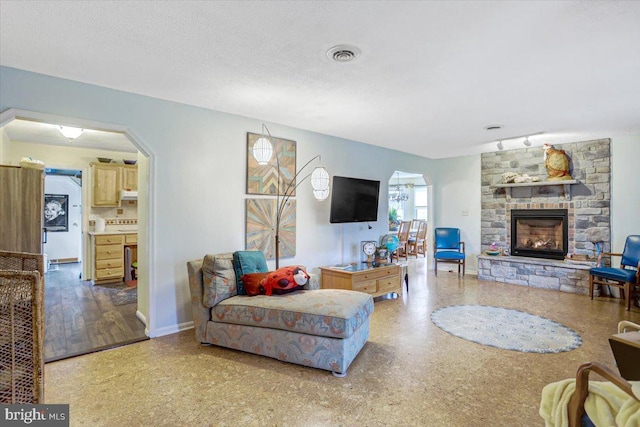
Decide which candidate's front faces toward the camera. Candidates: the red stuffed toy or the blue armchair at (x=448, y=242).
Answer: the blue armchair

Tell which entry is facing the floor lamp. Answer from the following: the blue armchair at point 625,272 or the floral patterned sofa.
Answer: the blue armchair

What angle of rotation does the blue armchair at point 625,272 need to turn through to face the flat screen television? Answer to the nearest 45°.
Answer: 0° — it already faces it

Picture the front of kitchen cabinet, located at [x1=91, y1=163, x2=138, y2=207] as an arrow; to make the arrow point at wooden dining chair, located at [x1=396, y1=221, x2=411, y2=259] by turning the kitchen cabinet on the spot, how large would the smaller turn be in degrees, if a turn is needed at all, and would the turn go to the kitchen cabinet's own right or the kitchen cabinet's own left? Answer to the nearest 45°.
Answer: approximately 90° to the kitchen cabinet's own left

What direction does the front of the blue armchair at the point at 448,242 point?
toward the camera

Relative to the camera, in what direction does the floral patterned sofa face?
facing the viewer and to the right of the viewer

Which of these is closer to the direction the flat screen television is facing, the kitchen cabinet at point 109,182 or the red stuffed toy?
the red stuffed toy

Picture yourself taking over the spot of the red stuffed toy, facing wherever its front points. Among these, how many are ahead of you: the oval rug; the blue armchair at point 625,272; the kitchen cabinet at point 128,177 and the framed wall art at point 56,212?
2

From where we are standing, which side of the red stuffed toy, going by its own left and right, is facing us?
right

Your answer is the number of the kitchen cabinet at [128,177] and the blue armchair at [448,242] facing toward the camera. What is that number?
2

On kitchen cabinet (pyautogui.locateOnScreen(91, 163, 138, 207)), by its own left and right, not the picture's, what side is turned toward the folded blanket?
front

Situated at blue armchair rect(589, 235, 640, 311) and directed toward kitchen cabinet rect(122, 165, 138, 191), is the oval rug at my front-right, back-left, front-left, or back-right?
front-left

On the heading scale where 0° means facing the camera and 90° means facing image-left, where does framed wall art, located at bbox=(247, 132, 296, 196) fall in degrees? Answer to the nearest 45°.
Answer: approximately 315°

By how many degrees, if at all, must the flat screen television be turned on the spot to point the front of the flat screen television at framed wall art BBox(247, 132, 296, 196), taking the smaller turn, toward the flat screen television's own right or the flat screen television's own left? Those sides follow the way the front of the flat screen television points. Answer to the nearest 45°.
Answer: approximately 90° to the flat screen television's own right

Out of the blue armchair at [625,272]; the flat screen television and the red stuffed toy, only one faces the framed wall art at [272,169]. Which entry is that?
the blue armchair

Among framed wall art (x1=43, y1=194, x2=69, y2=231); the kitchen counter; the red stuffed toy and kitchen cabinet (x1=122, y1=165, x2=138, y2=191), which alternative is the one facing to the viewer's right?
the red stuffed toy

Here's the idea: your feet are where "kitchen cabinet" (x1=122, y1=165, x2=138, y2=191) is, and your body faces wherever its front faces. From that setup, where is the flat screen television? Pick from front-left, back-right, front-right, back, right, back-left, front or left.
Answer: front-left

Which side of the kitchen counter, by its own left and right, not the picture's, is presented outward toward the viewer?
front
